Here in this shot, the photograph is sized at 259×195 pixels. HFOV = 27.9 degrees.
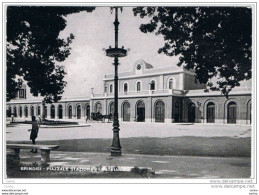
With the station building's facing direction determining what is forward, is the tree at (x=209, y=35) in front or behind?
in front

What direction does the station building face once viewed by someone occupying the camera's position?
facing the viewer and to the left of the viewer

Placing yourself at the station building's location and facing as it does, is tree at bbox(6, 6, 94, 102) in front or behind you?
in front
